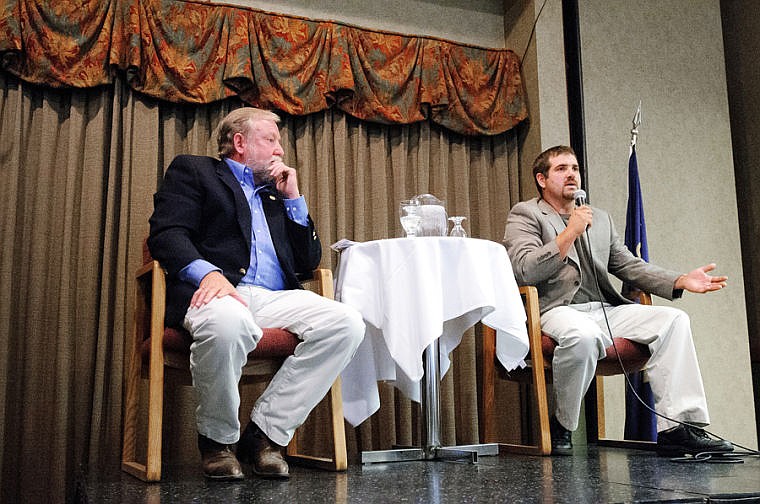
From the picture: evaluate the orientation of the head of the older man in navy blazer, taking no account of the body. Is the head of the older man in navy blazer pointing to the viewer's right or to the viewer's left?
to the viewer's right

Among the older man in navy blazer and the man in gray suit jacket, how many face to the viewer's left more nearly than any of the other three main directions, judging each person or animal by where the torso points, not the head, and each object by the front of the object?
0

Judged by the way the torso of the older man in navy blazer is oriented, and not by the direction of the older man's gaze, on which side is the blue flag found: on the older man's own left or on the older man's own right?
on the older man's own left

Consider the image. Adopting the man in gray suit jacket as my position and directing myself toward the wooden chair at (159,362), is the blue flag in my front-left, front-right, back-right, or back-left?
back-right

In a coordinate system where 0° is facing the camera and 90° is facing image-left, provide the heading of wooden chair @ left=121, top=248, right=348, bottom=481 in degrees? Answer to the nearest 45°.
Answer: approximately 315°

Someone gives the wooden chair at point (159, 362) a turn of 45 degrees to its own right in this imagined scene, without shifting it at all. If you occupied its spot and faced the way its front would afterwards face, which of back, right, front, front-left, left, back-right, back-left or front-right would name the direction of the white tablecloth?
left

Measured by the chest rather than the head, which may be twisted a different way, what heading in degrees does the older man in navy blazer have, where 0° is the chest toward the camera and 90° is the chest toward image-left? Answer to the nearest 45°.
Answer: approximately 315°

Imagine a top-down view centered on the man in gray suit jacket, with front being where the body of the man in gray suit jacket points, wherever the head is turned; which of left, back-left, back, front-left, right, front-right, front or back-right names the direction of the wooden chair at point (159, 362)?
right

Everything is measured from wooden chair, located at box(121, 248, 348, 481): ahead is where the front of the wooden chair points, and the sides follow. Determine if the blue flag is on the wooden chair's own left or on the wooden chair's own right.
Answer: on the wooden chair's own left
